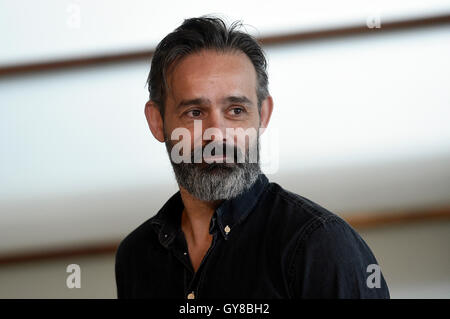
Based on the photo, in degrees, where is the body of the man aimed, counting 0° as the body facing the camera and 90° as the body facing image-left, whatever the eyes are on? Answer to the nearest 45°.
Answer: approximately 45°
